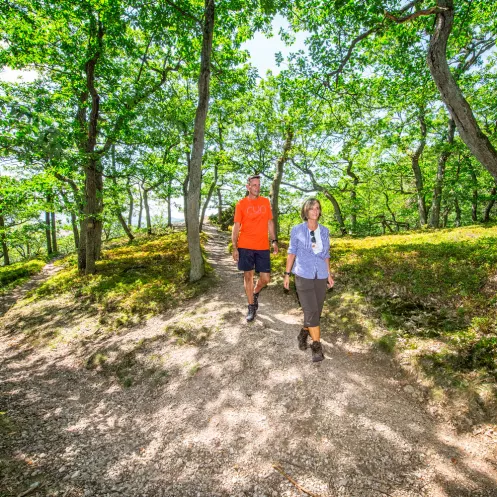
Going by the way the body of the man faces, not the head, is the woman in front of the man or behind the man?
in front

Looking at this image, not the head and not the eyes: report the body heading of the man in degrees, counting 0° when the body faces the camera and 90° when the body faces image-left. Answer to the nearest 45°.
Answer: approximately 0°
